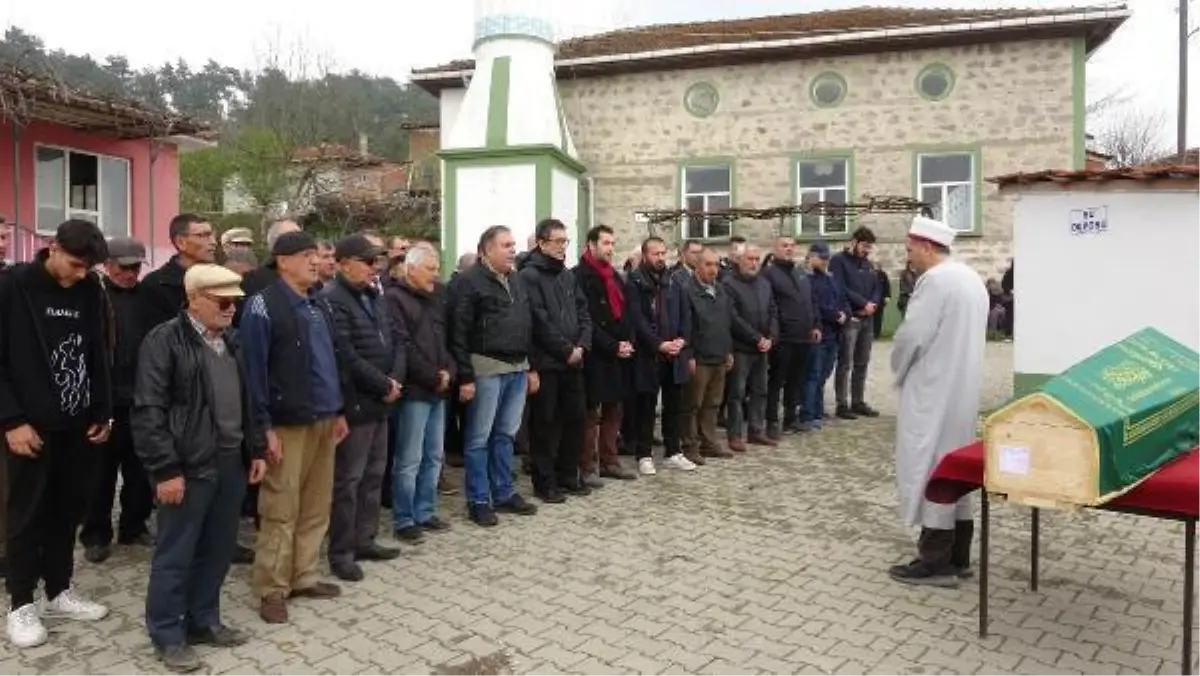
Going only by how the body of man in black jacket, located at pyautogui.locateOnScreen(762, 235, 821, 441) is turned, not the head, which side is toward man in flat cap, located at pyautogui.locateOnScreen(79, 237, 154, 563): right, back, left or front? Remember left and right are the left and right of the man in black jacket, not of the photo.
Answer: right

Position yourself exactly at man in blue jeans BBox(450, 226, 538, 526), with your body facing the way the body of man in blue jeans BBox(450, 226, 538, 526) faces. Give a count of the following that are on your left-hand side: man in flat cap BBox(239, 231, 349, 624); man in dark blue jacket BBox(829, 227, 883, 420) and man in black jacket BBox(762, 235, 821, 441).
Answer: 2

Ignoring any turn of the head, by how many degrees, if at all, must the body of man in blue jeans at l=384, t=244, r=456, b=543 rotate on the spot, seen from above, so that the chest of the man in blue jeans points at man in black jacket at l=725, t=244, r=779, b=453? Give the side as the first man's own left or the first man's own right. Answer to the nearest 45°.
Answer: approximately 90° to the first man's own left

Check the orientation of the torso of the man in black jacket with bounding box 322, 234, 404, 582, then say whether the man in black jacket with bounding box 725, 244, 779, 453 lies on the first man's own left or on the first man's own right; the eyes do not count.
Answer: on the first man's own left

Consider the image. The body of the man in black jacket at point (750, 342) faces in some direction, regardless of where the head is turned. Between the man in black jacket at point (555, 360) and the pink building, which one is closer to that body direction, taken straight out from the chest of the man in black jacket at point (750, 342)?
the man in black jacket
